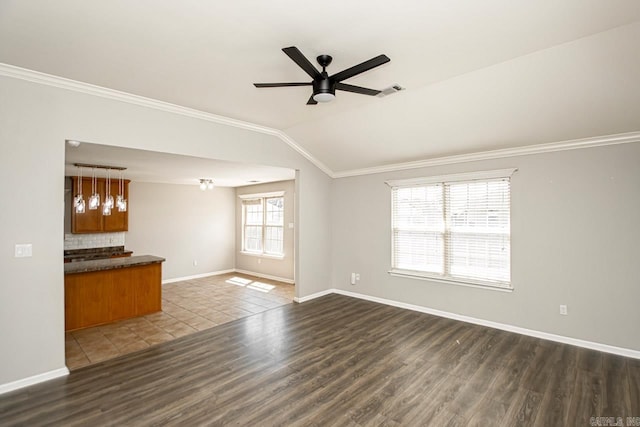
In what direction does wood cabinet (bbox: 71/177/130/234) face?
toward the camera

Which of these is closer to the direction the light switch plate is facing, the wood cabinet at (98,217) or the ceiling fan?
the ceiling fan

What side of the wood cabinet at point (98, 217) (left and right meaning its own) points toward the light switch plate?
front

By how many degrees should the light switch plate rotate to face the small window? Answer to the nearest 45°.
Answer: approximately 135° to its left

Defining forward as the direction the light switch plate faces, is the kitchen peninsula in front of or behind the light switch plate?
behind

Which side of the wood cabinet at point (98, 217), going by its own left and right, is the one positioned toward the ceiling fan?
front

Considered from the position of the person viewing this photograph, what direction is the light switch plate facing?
facing the viewer

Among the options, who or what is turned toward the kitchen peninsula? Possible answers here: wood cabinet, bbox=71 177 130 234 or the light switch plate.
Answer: the wood cabinet

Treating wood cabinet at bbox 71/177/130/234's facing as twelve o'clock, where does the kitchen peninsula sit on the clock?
The kitchen peninsula is roughly at 12 o'clock from the wood cabinet.
